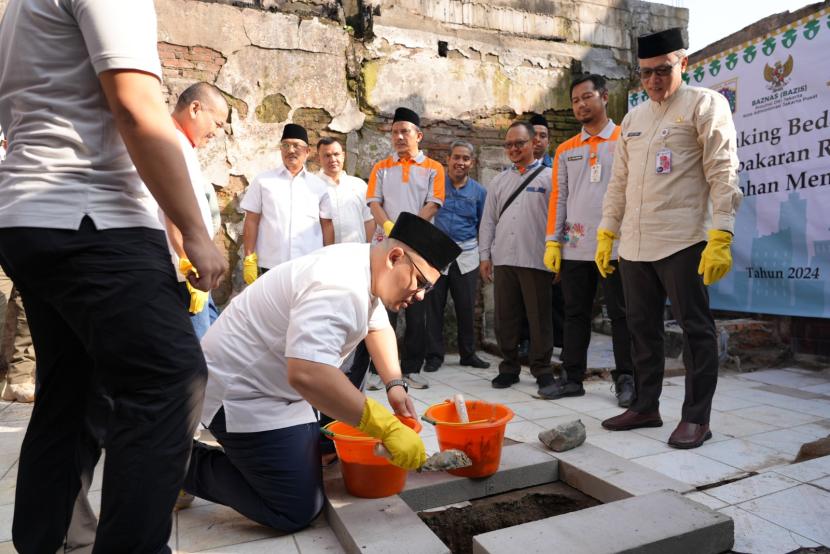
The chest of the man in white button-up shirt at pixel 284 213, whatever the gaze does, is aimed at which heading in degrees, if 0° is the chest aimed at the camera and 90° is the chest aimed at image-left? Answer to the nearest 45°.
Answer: approximately 0°

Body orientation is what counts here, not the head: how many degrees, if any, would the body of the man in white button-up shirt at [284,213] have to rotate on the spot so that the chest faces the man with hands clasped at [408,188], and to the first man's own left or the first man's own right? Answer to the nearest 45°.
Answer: approximately 90° to the first man's own left

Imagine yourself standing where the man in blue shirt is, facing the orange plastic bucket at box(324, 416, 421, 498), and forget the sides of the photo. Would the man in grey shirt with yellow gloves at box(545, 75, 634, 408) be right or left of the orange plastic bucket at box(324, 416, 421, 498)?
left

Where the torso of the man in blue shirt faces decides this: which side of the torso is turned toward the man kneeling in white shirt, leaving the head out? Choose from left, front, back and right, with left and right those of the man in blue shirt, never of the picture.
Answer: front

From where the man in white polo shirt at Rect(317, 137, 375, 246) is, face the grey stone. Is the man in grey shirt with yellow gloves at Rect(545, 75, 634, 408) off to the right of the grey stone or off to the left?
left

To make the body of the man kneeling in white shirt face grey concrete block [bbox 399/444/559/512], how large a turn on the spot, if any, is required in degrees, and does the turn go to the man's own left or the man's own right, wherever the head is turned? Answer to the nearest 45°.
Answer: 0° — they already face it

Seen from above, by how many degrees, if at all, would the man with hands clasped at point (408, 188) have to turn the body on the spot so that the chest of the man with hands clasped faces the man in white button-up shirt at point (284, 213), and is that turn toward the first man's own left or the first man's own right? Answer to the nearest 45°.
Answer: approximately 90° to the first man's own right

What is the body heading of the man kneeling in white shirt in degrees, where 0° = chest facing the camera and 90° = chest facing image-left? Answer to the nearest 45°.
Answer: approximately 270°

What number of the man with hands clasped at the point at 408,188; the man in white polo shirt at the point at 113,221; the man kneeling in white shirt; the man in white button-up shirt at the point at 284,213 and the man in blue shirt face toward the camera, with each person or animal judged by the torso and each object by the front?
3

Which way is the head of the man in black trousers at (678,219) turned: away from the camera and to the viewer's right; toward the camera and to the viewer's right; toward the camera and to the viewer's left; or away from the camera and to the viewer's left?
toward the camera and to the viewer's left

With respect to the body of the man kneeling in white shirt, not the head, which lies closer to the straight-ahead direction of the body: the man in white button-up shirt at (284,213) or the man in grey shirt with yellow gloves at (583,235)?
the man in grey shirt with yellow gloves

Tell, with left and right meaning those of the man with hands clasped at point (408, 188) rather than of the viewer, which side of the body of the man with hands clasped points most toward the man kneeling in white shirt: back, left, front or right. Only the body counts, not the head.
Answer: front

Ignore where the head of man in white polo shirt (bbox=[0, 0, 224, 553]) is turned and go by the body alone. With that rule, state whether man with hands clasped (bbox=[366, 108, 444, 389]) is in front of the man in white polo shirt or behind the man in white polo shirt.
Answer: in front

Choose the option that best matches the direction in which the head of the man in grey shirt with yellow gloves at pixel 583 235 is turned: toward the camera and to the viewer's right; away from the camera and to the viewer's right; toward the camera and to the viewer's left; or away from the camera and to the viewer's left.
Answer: toward the camera and to the viewer's left

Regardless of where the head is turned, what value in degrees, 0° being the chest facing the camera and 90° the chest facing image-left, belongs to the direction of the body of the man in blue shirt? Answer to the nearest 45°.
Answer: approximately 0°

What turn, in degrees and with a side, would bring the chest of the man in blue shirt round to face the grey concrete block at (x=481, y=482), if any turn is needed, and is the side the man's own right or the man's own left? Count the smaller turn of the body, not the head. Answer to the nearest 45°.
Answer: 0° — they already face it

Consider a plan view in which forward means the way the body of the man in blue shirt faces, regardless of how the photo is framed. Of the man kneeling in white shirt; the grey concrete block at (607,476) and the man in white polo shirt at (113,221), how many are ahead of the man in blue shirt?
3

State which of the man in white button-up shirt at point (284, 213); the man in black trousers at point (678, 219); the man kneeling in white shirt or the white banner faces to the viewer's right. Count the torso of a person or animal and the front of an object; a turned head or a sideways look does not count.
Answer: the man kneeling in white shirt
